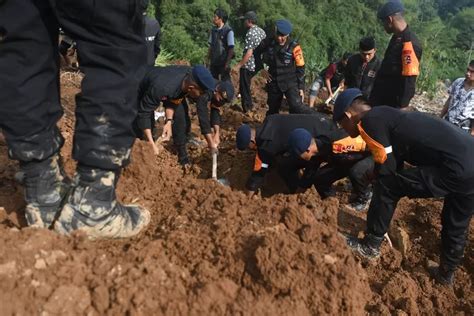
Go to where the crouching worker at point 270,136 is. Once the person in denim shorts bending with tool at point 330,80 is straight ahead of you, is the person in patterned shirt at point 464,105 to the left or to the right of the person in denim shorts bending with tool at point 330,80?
right

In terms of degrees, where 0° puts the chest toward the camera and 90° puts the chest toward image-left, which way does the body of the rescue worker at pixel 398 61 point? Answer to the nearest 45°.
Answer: approximately 90°

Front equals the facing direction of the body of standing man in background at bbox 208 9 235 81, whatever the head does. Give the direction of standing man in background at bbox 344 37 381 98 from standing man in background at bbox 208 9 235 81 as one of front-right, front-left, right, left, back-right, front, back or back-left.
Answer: left

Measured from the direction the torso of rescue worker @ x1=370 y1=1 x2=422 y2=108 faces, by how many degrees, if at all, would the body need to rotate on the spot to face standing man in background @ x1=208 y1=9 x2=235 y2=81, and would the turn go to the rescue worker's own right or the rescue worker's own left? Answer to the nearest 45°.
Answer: approximately 45° to the rescue worker's own right

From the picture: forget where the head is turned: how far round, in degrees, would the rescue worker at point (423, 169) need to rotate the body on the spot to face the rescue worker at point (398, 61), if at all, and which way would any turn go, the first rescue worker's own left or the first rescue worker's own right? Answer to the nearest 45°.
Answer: approximately 90° to the first rescue worker's own right

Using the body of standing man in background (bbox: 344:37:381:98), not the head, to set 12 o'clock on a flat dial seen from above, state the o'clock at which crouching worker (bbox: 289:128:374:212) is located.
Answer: The crouching worker is roughly at 12 o'clock from the standing man in background.

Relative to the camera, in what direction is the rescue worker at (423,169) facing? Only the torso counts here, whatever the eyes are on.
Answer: to the viewer's left

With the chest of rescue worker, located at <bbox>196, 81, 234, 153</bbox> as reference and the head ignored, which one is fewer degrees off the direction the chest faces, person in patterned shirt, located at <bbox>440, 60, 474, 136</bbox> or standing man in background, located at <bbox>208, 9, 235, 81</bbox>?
the person in patterned shirt

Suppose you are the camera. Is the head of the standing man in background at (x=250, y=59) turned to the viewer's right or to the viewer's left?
to the viewer's left

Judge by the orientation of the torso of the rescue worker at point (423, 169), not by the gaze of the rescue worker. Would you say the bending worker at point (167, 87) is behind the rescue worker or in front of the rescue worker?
in front

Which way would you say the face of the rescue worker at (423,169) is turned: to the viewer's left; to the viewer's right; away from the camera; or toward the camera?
to the viewer's left
